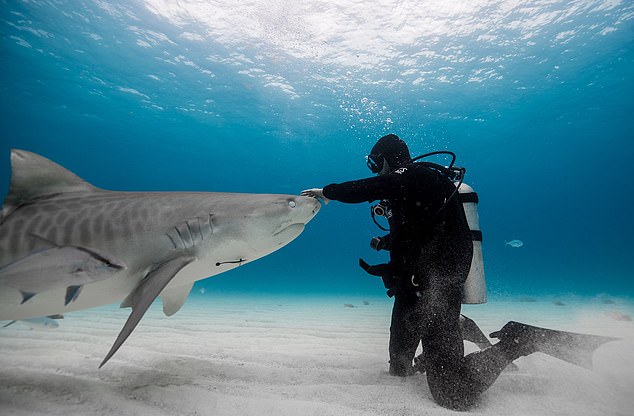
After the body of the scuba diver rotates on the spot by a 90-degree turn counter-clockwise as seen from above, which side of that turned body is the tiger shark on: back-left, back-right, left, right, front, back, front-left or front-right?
front-right

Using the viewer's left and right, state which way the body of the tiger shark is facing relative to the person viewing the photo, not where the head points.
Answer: facing to the right of the viewer

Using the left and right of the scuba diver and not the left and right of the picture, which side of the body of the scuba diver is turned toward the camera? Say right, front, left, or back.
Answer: left
